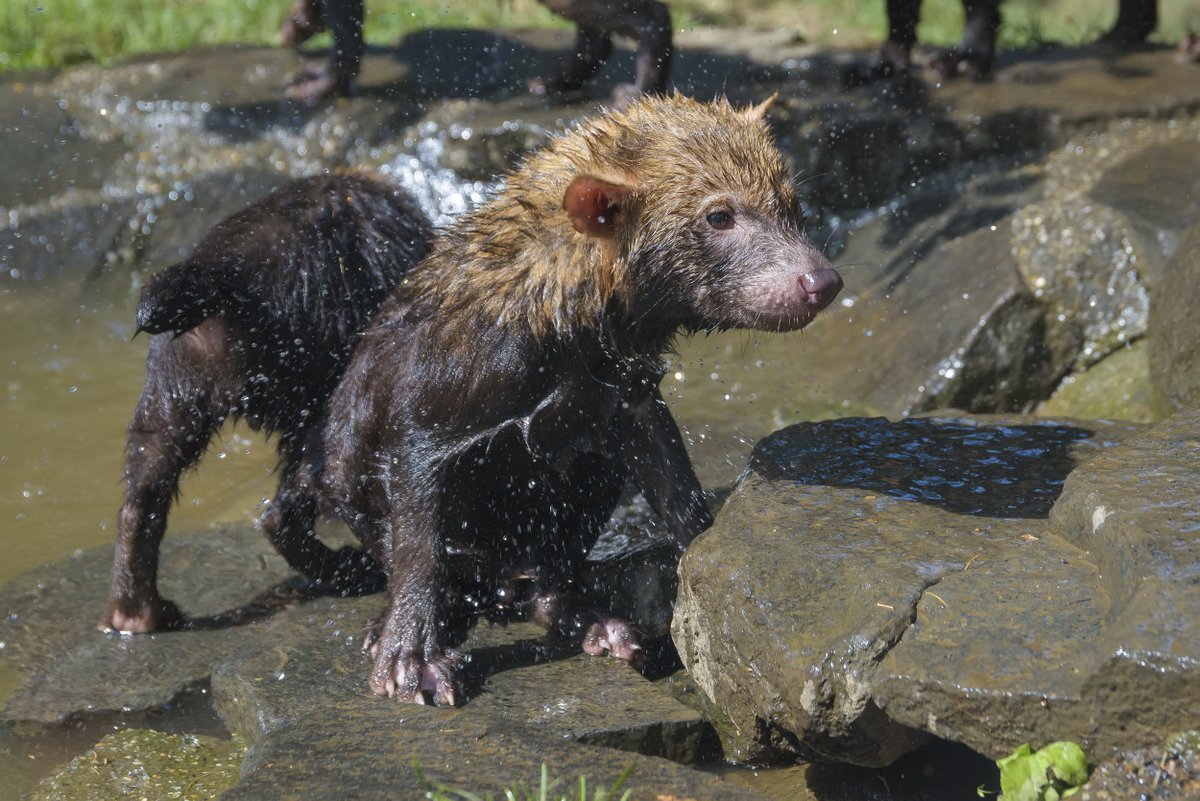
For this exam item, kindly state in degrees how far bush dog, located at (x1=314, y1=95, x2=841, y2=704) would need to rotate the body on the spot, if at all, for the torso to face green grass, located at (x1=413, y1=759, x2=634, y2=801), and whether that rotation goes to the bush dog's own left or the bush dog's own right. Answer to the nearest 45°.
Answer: approximately 45° to the bush dog's own right

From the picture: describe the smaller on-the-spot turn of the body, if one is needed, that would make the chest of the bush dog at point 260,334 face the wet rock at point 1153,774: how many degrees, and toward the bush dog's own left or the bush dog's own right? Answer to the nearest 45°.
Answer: approximately 90° to the bush dog's own right

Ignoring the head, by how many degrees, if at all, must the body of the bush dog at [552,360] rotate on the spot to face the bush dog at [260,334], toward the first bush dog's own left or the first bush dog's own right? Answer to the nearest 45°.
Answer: approximately 180°

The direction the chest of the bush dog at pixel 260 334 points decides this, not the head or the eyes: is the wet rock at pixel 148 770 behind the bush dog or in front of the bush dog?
behind

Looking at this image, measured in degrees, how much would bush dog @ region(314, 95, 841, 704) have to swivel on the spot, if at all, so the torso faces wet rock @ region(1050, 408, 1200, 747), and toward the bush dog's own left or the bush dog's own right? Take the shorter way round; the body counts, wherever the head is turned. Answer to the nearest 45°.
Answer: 0° — it already faces it

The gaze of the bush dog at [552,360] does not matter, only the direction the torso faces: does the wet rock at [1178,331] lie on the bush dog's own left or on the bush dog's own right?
on the bush dog's own left

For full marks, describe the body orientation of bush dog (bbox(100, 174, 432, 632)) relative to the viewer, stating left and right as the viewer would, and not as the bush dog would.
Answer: facing away from the viewer and to the right of the viewer

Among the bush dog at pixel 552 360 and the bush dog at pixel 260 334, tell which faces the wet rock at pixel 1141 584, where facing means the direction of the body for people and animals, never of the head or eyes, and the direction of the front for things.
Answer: the bush dog at pixel 552 360

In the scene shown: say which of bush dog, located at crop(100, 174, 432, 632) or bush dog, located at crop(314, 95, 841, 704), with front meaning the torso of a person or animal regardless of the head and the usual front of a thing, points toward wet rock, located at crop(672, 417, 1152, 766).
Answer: bush dog, located at crop(314, 95, 841, 704)

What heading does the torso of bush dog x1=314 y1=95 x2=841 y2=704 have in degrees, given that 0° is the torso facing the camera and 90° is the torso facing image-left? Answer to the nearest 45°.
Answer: approximately 315°

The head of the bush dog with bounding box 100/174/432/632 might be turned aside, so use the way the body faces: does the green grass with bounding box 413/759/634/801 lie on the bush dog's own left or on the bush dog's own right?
on the bush dog's own right
